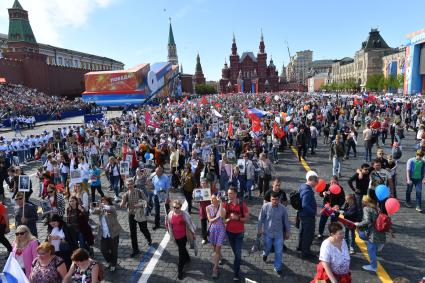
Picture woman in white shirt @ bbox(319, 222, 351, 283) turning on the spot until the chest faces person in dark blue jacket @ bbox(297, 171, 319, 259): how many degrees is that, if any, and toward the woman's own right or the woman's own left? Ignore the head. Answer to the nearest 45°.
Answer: approximately 135° to the woman's own left

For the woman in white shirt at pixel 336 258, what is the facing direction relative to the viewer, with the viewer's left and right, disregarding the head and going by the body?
facing the viewer and to the right of the viewer

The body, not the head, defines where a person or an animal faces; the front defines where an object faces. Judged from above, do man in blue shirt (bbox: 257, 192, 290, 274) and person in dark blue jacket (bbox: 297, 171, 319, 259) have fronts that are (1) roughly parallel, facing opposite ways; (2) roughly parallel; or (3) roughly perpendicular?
roughly perpendicular

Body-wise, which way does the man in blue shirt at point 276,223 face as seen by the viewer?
toward the camera

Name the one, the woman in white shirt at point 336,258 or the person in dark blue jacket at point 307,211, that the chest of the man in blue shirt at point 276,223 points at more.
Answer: the woman in white shirt

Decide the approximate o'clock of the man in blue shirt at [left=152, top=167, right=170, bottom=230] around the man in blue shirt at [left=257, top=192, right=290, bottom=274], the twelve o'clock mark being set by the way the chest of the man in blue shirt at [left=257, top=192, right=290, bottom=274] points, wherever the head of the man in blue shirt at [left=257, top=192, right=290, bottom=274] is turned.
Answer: the man in blue shirt at [left=152, top=167, right=170, bottom=230] is roughly at 4 o'clock from the man in blue shirt at [left=257, top=192, right=290, bottom=274].

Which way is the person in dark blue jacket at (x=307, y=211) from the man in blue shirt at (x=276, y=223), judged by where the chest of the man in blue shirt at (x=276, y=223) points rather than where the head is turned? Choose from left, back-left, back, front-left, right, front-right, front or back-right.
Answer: back-left
